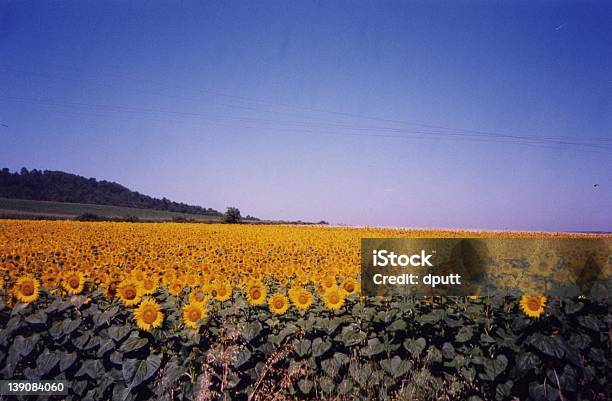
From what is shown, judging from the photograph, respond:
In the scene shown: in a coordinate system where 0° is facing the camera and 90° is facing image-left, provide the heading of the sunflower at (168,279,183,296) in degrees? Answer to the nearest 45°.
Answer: approximately 0°
